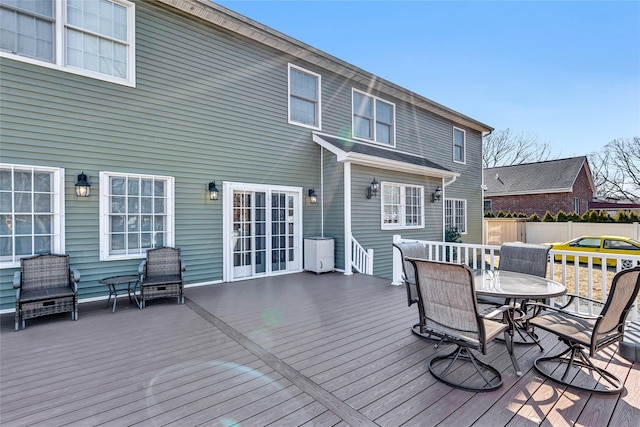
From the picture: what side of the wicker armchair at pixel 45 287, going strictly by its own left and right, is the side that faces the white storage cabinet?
left

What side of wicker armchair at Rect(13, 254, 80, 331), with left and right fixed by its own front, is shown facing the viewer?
front

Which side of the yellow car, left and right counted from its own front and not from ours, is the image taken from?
left

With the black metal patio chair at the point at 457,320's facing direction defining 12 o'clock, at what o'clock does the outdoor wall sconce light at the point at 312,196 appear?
The outdoor wall sconce light is roughly at 9 o'clock from the black metal patio chair.

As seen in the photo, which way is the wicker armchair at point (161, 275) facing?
toward the camera

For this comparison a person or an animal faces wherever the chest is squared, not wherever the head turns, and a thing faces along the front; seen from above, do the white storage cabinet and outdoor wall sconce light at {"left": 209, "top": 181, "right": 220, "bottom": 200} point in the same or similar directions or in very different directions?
same or similar directions

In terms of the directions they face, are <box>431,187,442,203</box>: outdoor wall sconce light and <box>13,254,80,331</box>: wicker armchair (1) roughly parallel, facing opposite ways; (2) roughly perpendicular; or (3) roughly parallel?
roughly parallel

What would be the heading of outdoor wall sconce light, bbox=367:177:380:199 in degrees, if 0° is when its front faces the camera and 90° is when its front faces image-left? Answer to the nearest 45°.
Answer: approximately 315°

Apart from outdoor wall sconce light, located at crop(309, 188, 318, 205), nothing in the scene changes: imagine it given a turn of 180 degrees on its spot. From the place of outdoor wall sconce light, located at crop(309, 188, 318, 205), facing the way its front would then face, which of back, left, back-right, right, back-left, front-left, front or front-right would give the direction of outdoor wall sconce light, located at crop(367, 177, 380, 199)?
back-right

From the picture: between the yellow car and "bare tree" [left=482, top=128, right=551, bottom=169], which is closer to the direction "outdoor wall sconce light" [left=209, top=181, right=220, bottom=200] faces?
the yellow car

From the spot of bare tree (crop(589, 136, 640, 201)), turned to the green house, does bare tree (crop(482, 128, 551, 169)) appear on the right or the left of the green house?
right

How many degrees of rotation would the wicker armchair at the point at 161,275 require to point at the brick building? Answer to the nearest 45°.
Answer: approximately 90° to its left

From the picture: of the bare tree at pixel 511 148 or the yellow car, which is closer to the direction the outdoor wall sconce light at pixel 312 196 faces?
the yellow car

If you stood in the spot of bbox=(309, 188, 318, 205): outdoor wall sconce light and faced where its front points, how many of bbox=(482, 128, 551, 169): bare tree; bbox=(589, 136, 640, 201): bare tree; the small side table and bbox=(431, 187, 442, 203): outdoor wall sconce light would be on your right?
1
